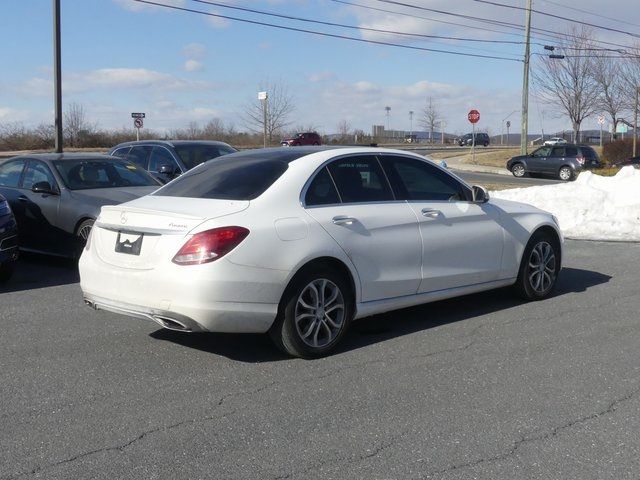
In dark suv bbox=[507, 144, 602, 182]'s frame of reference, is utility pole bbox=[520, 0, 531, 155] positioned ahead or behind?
ahead

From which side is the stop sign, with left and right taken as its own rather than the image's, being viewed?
front

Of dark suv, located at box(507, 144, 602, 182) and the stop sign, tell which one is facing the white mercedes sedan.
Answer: the stop sign

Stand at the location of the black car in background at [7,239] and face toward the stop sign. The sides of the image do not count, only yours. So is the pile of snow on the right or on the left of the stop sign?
right

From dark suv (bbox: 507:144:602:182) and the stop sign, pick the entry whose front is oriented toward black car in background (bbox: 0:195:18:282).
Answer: the stop sign

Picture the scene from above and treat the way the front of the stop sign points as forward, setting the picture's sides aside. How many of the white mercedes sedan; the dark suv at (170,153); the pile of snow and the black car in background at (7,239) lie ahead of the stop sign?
4

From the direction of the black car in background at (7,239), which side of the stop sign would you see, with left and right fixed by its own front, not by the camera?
front

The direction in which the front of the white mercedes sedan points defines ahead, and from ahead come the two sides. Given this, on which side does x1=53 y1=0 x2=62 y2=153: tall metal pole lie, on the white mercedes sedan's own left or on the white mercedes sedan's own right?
on the white mercedes sedan's own left

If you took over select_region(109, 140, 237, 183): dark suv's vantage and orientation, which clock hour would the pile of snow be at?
The pile of snow is roughly at 11 o'clock from the dark suv.

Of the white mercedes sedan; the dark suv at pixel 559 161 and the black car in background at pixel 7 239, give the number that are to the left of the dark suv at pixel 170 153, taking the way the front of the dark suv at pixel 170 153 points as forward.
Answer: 1

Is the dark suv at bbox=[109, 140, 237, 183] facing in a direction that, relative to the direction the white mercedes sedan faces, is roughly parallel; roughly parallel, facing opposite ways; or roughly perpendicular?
roughly perpendicular

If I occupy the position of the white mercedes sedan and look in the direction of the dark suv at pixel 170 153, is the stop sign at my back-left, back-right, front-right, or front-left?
front-right

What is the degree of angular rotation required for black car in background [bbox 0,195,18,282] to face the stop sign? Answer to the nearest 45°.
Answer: approximately 90° to its left

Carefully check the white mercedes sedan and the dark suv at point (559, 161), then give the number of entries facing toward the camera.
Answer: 0

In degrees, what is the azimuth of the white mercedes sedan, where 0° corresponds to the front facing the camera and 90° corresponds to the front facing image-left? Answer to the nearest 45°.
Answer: approximately 225°
